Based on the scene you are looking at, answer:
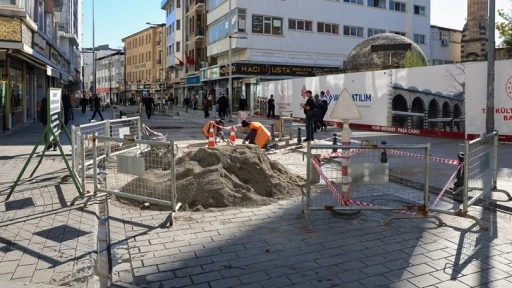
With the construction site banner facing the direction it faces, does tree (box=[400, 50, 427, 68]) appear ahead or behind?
behind

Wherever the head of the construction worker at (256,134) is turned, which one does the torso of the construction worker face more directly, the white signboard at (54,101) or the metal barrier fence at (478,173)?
the white signboard

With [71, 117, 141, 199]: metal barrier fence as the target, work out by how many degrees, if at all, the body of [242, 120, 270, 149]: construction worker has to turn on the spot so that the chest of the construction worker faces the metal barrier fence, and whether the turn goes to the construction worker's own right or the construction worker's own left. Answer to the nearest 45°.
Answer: approximately 45° to the construction worker's own left

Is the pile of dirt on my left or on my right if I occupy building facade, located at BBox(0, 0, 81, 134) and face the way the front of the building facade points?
on my right

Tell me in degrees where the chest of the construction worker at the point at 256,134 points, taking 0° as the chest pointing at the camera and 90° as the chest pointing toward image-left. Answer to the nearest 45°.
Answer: approximately 90°

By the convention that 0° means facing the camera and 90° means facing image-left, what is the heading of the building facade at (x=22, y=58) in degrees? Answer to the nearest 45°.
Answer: approximately 270°

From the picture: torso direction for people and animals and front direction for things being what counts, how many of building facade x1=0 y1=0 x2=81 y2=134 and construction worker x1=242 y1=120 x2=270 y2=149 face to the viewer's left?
1
